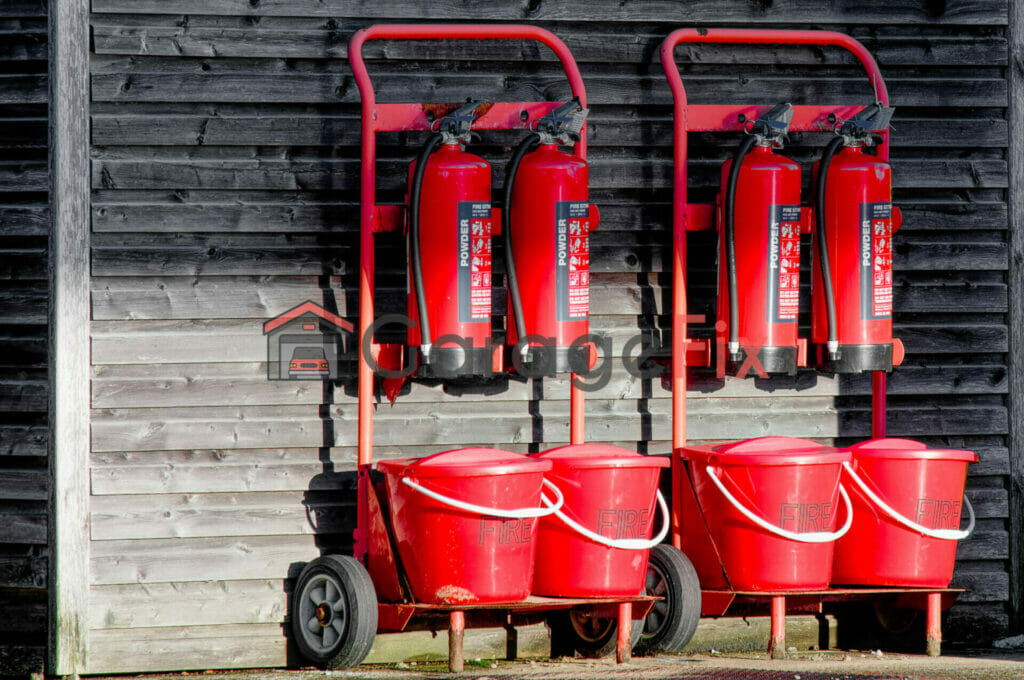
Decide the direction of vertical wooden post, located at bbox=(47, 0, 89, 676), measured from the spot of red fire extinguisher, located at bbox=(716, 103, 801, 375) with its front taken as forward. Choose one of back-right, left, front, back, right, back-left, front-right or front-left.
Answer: back-right

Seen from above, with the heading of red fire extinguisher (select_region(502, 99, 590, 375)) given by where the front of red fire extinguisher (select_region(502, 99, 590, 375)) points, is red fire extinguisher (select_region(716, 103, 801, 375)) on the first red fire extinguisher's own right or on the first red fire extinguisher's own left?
on the first red fire extinguisher's own left

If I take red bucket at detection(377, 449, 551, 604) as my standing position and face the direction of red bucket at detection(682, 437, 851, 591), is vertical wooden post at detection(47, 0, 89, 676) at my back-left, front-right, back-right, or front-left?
back-left

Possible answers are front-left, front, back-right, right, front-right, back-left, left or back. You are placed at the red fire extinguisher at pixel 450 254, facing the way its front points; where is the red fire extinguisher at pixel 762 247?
front-left

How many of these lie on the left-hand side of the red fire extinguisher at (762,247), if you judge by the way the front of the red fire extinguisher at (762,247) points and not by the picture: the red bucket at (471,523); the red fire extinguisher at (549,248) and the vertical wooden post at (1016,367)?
1

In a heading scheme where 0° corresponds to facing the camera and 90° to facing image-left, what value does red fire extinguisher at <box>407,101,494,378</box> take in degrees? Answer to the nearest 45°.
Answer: approximately 315°

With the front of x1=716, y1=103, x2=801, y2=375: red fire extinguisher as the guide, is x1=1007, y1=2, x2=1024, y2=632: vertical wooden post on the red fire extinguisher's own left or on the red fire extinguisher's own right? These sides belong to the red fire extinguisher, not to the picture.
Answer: on the red fire extinguisher's own left

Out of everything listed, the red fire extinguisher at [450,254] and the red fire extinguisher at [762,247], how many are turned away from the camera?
0

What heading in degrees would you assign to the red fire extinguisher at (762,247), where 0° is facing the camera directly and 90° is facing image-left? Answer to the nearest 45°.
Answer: approximately 315°

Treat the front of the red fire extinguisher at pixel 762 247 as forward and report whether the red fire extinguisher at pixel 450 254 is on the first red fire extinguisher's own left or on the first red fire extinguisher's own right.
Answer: on the first red fire extinguisher's own right

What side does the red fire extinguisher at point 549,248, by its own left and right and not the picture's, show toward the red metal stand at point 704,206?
left
